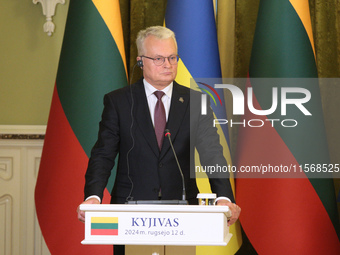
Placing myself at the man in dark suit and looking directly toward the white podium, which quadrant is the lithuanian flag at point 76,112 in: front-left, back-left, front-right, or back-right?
back-right

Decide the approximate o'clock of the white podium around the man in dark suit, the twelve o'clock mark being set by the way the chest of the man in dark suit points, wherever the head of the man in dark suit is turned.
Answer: The white podium is roughly at 12 o'clock from the man in dark suit.

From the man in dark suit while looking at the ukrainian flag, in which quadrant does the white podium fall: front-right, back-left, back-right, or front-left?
back-right

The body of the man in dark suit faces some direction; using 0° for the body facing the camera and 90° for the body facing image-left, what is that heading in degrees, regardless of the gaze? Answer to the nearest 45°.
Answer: approximately 0°

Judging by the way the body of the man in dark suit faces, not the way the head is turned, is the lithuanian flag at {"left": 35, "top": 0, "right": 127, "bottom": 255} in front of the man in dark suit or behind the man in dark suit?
behind

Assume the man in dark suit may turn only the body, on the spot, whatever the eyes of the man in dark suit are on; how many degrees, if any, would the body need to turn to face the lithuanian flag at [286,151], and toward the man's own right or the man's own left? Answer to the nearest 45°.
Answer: approximately 135° to the man's own left

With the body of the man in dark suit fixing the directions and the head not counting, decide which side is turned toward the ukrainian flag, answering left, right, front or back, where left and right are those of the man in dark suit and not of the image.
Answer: back
